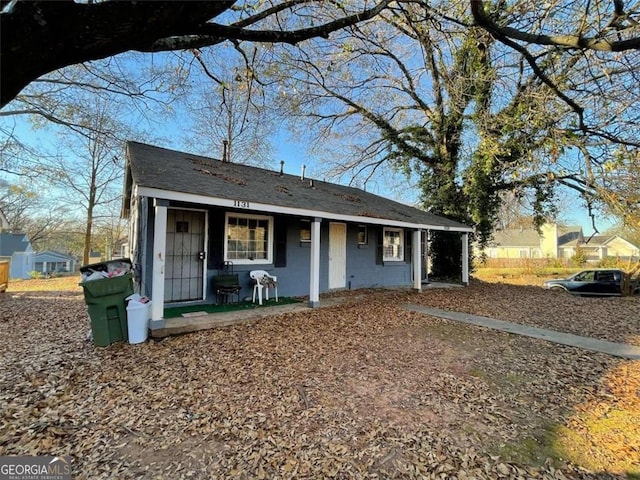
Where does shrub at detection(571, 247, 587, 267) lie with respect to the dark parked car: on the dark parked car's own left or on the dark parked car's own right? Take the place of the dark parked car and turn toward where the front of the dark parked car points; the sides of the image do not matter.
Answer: on the dark parked car's own right

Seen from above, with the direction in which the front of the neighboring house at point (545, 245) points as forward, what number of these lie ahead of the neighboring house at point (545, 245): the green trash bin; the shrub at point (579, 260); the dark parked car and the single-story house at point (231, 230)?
4

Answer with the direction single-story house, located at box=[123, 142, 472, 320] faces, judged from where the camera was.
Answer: facing the viewer and to the right of the viewer

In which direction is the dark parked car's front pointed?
to the viewer's left

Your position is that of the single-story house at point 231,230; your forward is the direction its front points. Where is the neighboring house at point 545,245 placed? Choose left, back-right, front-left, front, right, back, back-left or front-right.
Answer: left

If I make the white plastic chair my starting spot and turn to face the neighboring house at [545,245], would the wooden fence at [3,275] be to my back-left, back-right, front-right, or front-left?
back-left

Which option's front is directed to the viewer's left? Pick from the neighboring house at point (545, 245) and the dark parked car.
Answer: the dark parked car

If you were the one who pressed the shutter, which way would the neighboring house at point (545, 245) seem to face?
facing the viewer

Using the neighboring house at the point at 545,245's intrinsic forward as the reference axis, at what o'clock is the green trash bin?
The green trash bin is roughly at 12 o'clock from the neighboring house.

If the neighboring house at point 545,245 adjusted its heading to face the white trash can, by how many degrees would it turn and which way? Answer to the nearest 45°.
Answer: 0° — it already faces it

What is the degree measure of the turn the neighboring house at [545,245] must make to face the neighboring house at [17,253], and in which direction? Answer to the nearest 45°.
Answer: approximately 45° to its right

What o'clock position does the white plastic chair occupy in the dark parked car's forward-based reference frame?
The white plastic chair is roughly at 10 o'clock from the dark parked car.

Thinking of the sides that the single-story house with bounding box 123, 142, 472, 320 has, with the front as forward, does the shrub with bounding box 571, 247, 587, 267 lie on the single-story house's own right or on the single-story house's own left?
on the single-story house's own left

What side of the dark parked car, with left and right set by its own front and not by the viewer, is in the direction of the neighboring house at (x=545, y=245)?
right

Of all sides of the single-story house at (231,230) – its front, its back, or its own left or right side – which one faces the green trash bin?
right
